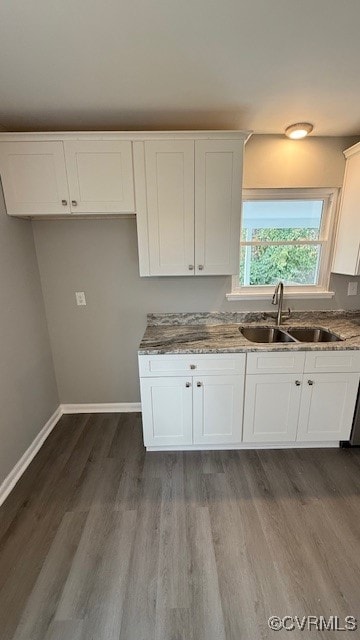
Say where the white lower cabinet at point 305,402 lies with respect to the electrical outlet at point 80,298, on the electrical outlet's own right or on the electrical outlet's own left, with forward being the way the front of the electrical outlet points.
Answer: on the electrical outlet's own left

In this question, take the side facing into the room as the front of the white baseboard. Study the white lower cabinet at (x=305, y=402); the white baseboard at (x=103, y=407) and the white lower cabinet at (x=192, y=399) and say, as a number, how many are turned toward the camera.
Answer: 3

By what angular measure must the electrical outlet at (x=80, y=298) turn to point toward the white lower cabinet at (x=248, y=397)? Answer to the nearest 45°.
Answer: approximately 45° to its left

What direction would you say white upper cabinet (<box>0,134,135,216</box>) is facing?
toward the camera

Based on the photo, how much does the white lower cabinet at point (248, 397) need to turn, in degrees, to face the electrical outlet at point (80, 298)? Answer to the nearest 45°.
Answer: approximately 90° to its right

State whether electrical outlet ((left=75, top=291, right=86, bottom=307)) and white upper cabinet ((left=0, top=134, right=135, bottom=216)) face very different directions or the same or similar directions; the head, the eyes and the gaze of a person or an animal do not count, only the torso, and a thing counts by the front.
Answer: same or similar directions

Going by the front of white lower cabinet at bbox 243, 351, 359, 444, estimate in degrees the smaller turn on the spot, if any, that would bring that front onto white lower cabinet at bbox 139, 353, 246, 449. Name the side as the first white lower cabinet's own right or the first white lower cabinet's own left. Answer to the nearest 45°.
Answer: approximately 45° to the first white lower cabinet's own right

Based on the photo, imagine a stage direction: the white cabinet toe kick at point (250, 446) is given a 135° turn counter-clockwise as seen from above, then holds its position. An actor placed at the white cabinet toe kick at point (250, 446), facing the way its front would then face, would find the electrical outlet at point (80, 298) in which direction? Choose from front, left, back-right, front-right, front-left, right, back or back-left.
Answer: back-left

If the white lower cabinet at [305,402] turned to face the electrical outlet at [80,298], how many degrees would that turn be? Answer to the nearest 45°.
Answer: approximately 90° to its right

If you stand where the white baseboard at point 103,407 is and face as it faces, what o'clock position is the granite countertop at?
The granite countertop is roughly at 10 o'clock from the white baseboard.

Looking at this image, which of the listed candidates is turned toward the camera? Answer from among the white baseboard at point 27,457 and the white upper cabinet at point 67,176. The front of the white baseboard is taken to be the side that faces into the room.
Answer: the white upper cabinet

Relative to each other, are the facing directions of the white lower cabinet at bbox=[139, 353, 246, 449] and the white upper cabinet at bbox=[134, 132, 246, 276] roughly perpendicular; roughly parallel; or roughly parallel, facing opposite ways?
roughly parallel
